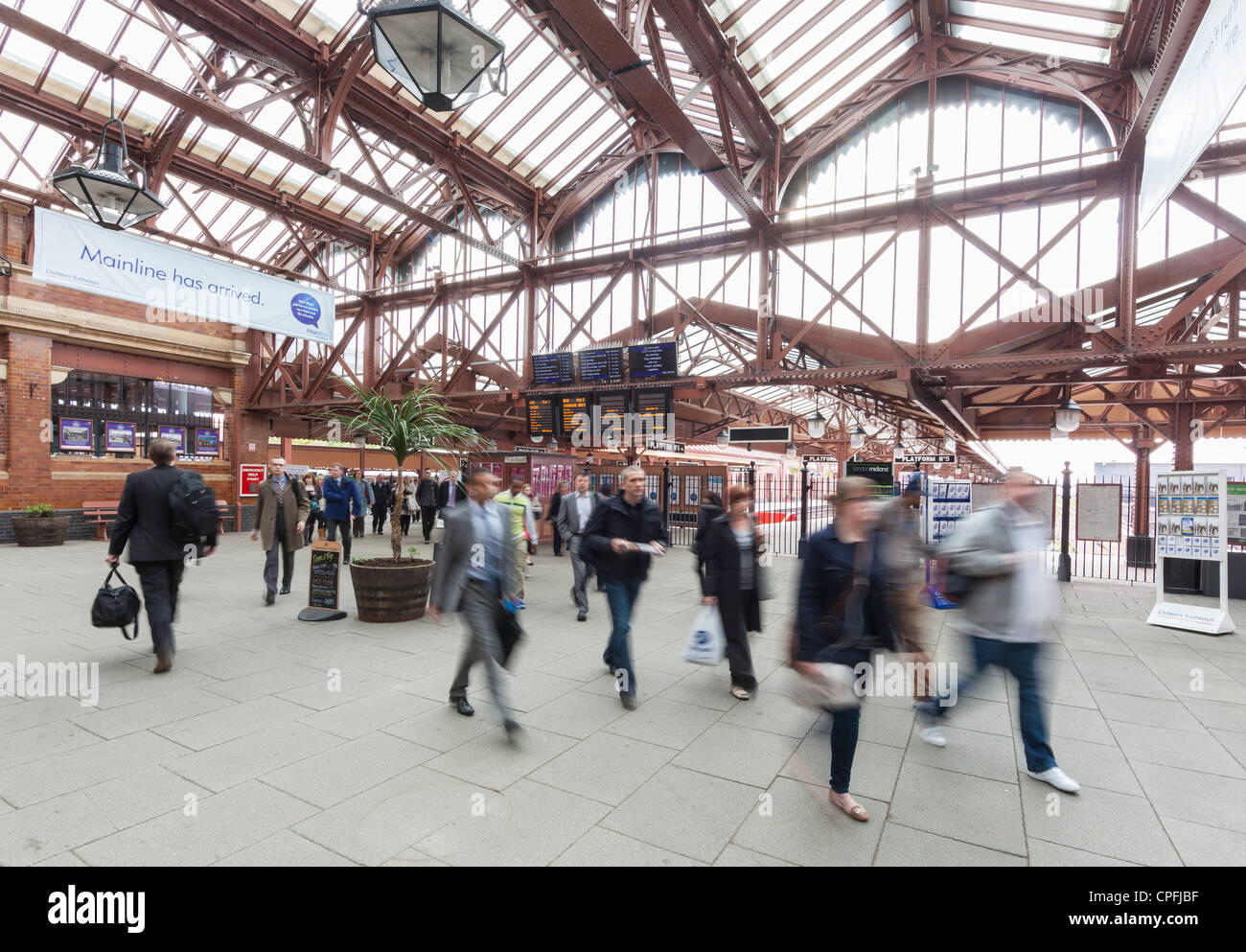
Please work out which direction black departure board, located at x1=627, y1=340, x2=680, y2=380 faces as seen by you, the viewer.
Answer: facing the viewer

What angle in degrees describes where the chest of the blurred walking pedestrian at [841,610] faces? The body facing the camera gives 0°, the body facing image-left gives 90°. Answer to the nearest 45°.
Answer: approximately 315°

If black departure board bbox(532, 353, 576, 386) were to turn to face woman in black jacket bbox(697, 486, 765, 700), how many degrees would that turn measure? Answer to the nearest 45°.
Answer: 0° — it already faces them

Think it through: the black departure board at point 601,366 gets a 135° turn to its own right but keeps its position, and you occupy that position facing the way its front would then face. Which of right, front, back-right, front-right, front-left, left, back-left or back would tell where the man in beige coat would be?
left

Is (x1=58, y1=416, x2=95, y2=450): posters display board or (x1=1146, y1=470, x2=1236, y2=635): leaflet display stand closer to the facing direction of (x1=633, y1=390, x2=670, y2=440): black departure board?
the leaflet display stand

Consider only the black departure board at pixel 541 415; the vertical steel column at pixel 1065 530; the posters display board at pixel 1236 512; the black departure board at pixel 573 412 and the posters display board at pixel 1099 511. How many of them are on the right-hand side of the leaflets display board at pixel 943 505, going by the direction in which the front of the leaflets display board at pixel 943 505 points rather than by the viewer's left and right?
2

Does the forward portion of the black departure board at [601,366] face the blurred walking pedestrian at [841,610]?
yes

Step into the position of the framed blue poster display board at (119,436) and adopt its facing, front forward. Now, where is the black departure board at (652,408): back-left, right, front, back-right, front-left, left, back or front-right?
front

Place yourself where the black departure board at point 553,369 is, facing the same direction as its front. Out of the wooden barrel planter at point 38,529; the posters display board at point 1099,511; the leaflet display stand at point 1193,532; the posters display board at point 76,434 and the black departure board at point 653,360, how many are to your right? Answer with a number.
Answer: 2

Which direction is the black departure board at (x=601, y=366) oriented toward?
toward the camera

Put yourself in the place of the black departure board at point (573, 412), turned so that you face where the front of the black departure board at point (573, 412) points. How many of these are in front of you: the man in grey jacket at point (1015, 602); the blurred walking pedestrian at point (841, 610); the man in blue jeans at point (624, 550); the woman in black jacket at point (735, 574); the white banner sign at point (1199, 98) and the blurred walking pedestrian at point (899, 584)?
6

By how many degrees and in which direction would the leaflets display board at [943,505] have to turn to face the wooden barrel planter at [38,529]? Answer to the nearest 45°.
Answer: approximately 90° to its right
